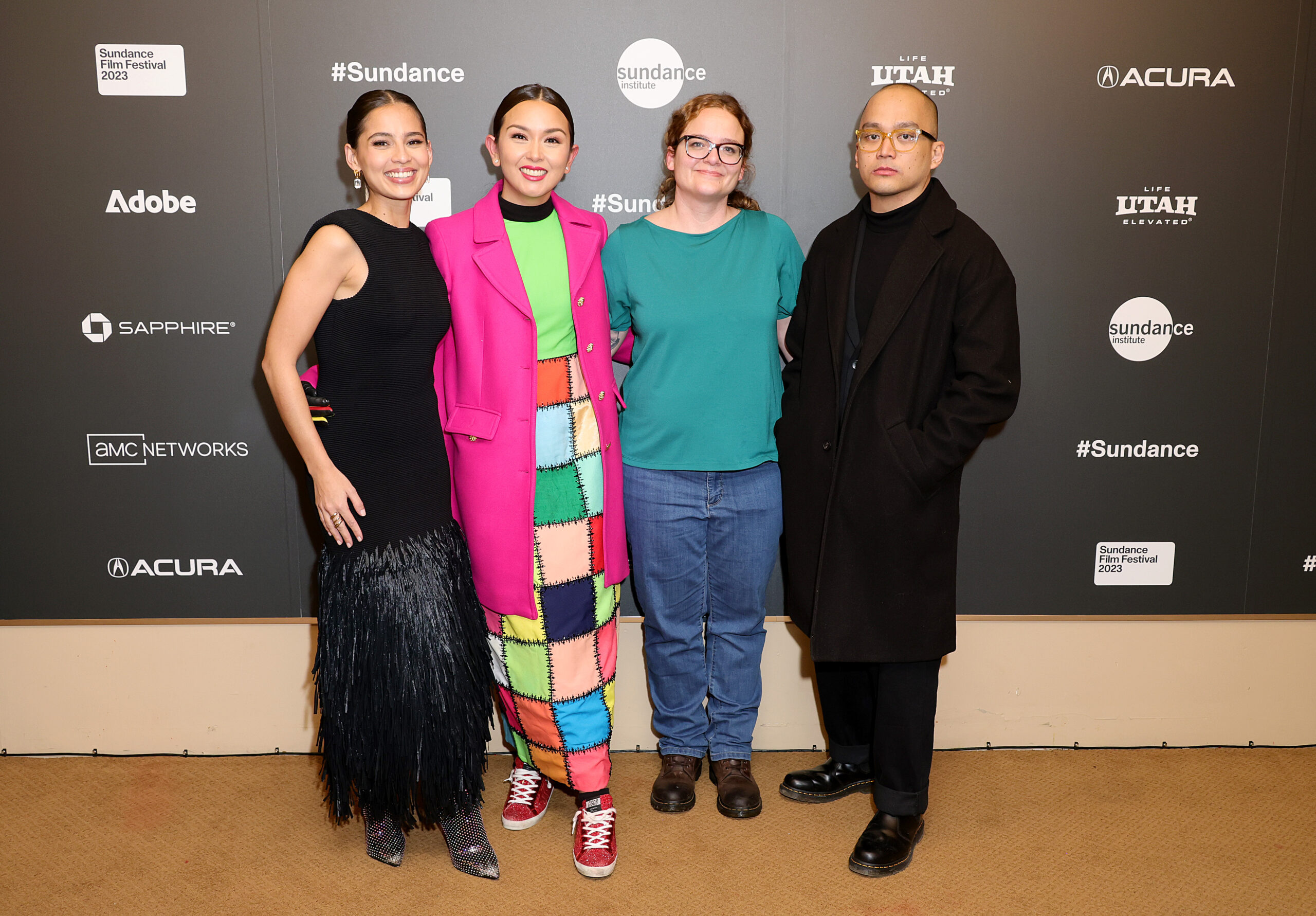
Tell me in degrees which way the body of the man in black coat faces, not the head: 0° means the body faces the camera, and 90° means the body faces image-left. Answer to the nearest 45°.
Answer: approximately 45°

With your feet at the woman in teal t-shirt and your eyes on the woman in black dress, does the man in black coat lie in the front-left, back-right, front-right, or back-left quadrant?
back-left

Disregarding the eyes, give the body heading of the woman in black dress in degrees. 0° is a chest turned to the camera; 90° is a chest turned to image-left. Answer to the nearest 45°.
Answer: approximately 315°
